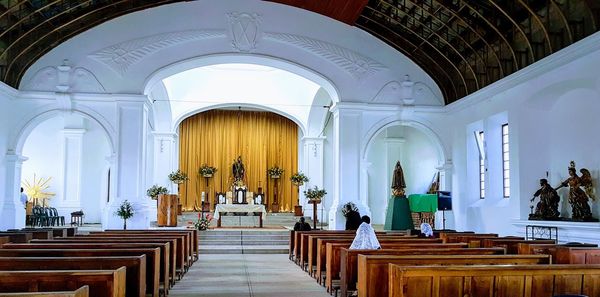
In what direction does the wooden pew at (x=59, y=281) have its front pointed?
away from the camera

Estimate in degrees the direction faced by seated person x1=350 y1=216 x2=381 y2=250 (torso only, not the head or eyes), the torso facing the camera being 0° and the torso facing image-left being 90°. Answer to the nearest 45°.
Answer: approximately 180°

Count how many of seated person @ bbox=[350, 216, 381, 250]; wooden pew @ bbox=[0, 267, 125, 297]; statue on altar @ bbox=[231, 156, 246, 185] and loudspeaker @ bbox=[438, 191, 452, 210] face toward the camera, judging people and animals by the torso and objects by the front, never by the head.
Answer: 2

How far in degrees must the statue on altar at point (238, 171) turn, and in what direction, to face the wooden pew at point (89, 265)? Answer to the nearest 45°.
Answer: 0° — it already faces it

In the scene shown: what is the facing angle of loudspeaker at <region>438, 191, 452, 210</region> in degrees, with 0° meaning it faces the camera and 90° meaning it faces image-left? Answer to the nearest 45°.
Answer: approximately 0°

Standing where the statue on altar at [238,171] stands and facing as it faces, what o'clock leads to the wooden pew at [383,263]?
The wooden pew is roughly at 12 o'clock from the statue on altar.

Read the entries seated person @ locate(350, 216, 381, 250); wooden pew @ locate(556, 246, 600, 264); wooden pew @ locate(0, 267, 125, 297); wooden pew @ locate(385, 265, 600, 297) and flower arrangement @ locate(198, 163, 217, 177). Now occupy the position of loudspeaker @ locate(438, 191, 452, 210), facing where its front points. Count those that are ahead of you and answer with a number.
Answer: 4

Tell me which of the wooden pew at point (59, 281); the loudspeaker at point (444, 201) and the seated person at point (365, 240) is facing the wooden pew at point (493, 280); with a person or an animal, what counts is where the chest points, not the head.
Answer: the loudspeaker
